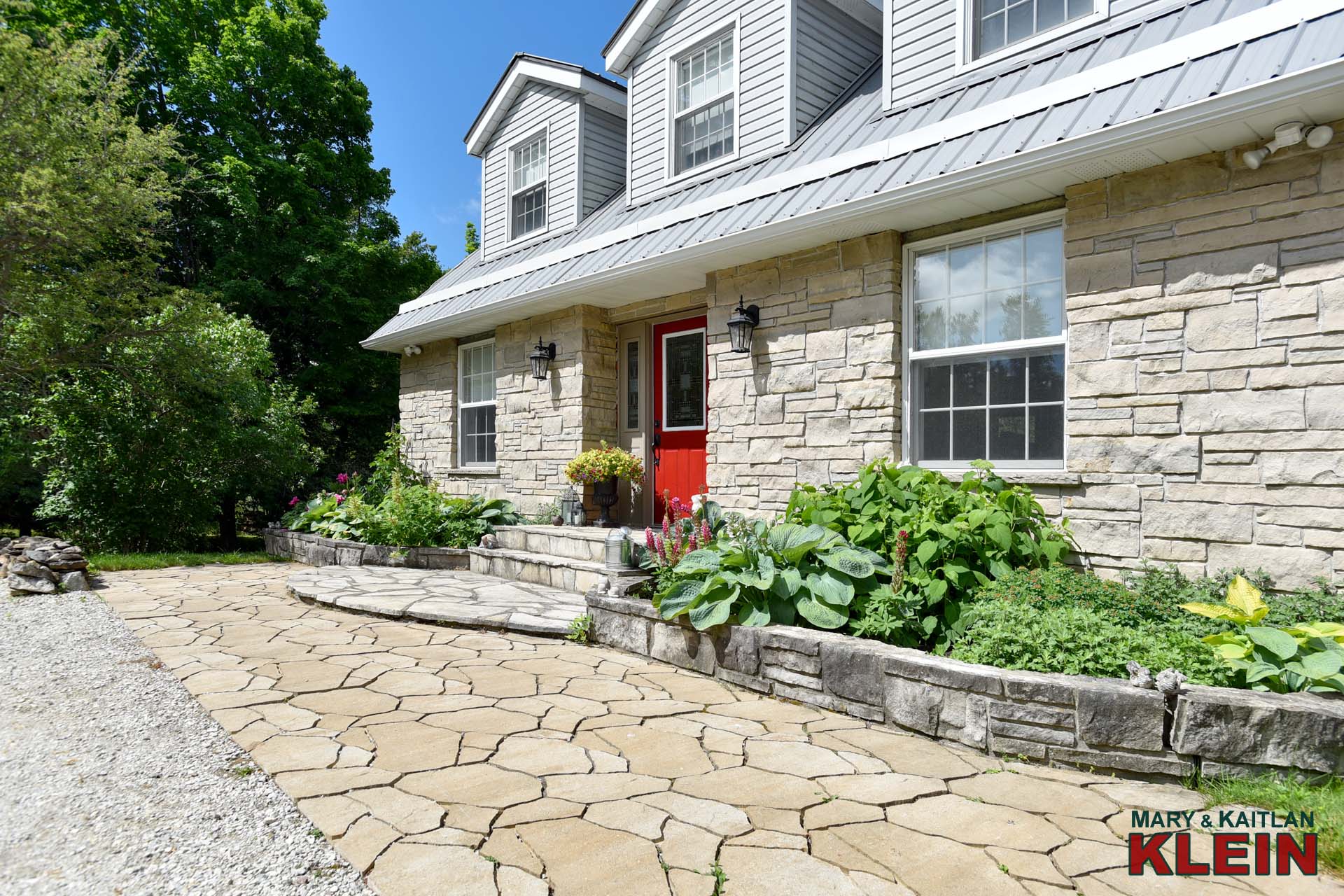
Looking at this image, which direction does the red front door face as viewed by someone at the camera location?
facing the viewer and to the left of the viewer

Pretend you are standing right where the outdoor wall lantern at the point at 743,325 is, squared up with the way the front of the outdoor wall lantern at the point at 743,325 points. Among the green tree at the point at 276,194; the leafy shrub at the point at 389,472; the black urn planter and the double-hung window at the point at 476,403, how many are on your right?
4

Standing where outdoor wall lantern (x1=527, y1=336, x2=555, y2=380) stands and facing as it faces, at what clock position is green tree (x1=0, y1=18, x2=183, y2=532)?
The green tree is roughly at 2 o'clock from the outdoor wall lantern.

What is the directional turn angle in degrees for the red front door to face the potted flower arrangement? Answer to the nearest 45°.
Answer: approximately 45° to its right

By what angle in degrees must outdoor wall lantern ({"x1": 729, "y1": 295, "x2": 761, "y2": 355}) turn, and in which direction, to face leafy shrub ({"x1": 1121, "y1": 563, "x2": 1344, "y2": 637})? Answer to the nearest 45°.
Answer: approximately 90° to its left

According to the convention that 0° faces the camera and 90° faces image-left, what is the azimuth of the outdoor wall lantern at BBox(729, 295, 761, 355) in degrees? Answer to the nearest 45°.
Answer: approximately 45°

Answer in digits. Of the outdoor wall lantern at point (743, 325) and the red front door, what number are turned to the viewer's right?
0

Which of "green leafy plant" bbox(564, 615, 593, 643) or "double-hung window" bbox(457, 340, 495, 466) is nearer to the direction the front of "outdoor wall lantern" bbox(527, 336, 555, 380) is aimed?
the green leafy plant

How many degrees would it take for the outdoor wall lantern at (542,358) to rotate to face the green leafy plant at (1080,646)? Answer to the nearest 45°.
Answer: approximately 45° to its left

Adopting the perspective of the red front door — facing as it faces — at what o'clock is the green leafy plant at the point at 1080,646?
The green leafy plant is roughly at 10 o'clock from the red front door.

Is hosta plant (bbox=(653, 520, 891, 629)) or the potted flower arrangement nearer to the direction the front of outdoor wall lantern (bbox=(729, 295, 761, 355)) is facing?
the hosta plant

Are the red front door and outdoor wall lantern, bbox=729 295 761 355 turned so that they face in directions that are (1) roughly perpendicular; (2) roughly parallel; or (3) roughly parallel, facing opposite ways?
roughly parallel

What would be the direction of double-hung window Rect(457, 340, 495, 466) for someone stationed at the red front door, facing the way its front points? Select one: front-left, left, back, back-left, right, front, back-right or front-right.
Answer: right

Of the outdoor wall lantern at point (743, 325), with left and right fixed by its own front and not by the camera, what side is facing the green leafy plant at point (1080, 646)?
left

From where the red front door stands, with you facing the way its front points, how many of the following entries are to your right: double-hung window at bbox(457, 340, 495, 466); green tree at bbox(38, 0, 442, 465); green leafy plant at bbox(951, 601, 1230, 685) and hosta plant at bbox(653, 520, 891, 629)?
2
